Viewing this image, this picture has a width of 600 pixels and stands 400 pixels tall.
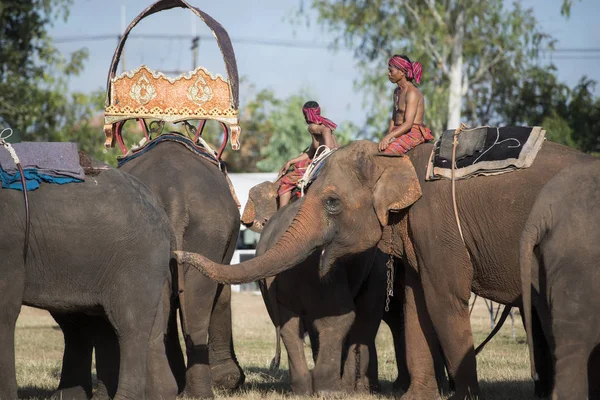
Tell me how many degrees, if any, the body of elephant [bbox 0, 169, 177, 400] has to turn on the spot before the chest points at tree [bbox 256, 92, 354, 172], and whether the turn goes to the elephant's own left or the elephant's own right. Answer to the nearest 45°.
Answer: approximately 90° to the elephant's own right

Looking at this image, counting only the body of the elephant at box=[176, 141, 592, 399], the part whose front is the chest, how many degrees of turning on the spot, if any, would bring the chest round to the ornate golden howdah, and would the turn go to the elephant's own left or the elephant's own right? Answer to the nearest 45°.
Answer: approximately 45° to the elephant's own right

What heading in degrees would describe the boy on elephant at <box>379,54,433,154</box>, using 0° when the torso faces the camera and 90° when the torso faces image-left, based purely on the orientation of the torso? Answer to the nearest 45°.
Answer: approximately 90°

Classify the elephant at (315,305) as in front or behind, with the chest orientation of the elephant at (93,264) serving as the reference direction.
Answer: behind

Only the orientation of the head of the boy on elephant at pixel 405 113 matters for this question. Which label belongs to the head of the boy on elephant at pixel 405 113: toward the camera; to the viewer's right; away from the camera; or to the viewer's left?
to the viewer's left

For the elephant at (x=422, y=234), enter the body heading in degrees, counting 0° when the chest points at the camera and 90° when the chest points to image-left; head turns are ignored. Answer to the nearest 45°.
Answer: approximately 90°

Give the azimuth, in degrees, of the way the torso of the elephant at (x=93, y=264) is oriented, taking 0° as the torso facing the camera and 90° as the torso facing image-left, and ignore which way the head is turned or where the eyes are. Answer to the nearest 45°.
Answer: approximately 90°

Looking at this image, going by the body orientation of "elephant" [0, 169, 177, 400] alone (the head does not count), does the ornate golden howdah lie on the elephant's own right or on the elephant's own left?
on the elephant's own right

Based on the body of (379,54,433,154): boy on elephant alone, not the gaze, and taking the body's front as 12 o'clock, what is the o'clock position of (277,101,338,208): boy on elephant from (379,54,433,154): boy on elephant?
(277,101,338,208): boy on elephant is roughly at 2 o'clock from (379,54,433,154): boy on elephant.

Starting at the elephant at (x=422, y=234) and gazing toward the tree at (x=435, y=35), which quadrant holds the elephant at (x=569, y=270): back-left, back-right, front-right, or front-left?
back-right

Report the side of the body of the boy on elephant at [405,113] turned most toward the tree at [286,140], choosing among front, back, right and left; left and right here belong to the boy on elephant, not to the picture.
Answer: right
